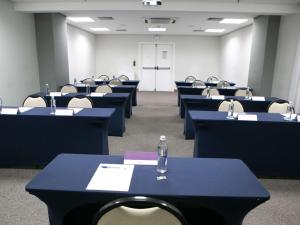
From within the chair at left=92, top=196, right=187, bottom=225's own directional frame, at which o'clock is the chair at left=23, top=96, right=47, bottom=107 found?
the chair at left=23, top=96, right=47, bottom=107 is roughly at 11 o'clock from the chair at left=92, top=196, right=187, bottom=225.

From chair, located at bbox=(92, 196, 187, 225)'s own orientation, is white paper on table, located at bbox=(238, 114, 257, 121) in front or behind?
in front

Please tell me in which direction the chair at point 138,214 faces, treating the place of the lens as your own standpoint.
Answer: facing away from the viewer

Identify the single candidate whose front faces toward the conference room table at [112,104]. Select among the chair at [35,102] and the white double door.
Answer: the white double door

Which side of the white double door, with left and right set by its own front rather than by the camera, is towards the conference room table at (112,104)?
front

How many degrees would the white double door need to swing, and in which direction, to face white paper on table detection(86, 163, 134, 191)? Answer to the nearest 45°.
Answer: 0° — it already faces it

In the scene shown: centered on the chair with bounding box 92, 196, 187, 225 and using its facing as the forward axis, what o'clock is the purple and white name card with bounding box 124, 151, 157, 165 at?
The purple and white name card is roughly at 12 o'clock from the chair.

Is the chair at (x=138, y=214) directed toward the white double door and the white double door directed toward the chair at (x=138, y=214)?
yes
